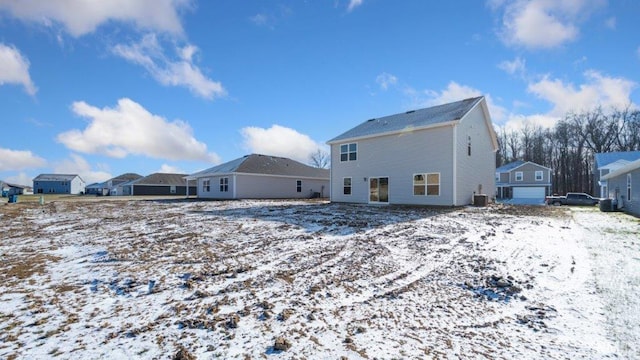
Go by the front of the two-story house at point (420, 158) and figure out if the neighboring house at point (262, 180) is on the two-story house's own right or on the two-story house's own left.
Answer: on the two-story house's own left

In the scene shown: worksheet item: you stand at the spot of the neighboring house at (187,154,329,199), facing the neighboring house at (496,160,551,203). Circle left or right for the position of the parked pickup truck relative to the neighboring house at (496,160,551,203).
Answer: right

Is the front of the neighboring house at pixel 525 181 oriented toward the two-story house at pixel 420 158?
yes

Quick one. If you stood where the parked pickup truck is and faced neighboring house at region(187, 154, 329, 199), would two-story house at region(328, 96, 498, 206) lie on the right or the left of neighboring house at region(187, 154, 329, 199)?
left

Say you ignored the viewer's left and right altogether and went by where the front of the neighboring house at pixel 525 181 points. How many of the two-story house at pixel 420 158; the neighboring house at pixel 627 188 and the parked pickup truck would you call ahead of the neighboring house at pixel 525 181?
3

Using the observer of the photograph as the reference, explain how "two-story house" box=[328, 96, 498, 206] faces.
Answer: facing away from the viewer and to the right of the viewer

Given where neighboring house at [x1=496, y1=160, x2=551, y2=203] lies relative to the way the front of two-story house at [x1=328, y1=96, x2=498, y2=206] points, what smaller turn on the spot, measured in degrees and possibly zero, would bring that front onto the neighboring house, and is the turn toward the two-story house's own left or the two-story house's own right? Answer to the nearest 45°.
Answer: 0° — it already faces it

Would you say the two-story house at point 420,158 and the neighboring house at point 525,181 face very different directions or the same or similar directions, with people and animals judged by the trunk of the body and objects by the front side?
very different directions

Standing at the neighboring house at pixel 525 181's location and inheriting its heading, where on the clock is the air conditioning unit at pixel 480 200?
The air conditioning unit is roughly at 12 o'clock from the neighboring house.

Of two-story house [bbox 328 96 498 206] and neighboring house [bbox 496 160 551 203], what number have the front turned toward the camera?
1
